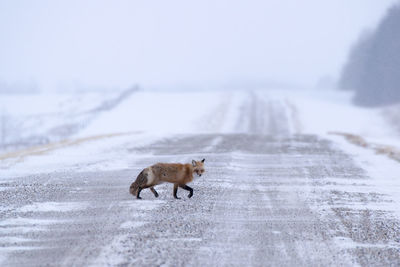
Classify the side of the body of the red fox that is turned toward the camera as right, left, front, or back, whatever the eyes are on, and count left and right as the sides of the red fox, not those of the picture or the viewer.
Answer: right
